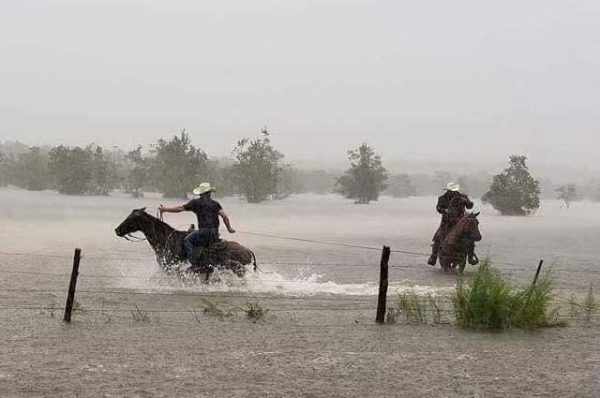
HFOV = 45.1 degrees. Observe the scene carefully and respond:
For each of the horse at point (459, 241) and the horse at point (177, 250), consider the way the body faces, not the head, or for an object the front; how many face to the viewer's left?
1

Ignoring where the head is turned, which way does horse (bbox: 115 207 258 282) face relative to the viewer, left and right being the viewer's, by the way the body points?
facing to the left of the viewer

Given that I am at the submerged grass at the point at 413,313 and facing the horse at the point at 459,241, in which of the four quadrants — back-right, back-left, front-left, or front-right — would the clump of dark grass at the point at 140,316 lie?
back-left

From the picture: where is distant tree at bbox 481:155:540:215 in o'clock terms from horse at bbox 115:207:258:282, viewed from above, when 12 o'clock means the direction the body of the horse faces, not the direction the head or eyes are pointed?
The distant tree is roughly at 4 o'clock from the horse.

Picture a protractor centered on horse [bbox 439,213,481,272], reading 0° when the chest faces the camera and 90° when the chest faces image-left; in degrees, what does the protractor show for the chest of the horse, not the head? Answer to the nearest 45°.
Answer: approximately 315°

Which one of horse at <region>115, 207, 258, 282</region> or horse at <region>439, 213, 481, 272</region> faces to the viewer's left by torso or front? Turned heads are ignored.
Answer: horse at <region>115, 207, 258, 282</region>

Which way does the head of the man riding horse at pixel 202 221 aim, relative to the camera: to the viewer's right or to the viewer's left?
to the viewer's left

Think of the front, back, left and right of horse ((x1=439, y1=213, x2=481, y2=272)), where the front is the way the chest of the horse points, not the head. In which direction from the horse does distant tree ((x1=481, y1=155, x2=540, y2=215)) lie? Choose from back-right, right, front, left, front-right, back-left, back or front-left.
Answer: back-left

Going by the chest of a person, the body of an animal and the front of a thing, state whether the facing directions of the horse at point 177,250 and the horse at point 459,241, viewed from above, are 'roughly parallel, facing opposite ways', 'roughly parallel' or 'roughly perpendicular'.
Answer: roughly perpendicular

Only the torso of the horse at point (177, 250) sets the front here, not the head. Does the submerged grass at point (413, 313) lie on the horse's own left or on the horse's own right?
on the horse's own left

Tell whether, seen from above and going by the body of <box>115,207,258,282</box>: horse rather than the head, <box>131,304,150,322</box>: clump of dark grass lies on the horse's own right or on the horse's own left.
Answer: on the horse's own left

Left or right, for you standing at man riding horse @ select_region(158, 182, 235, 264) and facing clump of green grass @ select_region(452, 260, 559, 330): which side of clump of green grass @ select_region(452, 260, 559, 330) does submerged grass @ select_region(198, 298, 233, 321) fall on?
right

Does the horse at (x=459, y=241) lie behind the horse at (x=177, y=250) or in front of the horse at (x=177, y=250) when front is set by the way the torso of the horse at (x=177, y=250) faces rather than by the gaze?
behind

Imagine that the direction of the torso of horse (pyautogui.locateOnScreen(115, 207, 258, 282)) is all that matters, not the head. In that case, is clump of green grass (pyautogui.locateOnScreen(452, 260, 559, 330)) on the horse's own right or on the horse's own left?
on the horse's own left

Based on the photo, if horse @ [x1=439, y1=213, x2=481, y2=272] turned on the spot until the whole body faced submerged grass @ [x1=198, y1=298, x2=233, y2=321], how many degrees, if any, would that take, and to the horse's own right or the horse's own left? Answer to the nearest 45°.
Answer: approximately 90° to the horse's own right
